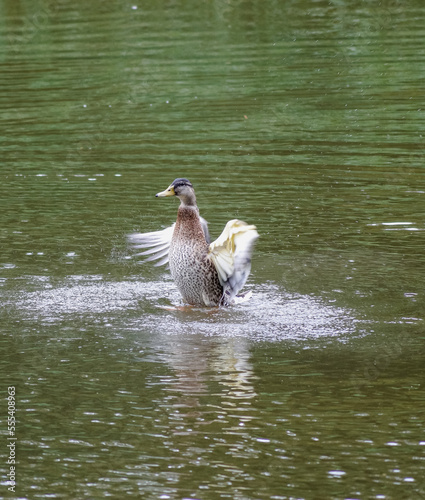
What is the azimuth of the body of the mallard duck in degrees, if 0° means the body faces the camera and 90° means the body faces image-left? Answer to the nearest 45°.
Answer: approximately 45°
